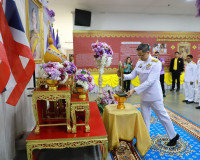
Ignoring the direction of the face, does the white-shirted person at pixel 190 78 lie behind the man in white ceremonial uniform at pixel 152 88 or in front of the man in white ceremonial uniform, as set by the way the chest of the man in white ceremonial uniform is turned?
behind

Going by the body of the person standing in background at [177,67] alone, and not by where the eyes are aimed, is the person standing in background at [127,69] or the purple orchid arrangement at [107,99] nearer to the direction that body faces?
the purple orchid arrangement

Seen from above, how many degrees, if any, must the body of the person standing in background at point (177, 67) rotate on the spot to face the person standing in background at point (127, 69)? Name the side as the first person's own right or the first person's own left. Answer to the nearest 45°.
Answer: approximately 45° to the first person's own right

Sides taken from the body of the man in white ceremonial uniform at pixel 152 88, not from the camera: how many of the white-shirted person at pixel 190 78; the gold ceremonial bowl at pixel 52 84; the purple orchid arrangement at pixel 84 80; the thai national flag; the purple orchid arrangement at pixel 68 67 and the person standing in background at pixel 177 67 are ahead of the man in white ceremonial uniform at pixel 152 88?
4
